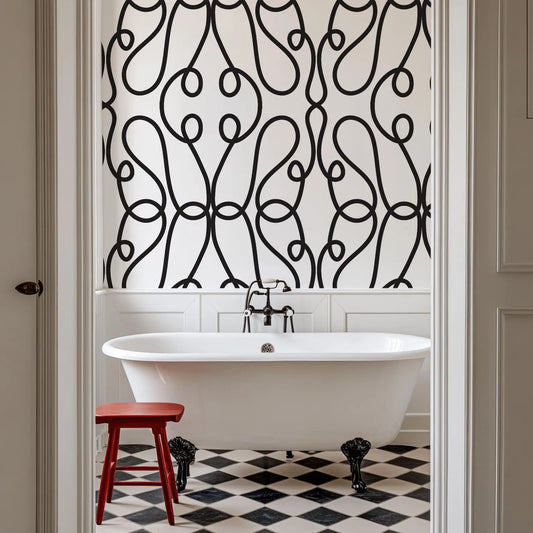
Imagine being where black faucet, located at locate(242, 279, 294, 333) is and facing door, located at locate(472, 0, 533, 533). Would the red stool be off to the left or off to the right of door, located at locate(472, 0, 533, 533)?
right

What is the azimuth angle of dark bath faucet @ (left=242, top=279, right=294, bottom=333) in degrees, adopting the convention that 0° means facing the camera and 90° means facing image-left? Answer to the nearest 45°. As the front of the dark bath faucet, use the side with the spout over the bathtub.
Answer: approximately 0°

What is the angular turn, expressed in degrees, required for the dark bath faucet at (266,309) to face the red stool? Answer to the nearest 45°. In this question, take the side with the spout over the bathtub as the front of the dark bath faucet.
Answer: approximately 45° to its right
